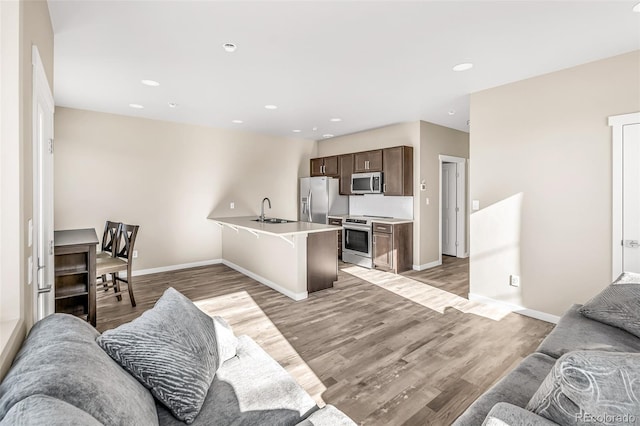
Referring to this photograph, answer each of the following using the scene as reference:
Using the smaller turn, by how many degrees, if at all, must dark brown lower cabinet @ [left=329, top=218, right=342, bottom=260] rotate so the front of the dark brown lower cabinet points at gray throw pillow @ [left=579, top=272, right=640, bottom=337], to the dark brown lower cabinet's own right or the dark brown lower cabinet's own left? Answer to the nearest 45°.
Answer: approximately 45° to the dark brown lower cabinet's own left

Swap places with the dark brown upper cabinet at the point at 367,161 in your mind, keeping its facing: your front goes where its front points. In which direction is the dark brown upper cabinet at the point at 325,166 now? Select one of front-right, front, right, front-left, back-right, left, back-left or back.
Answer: right

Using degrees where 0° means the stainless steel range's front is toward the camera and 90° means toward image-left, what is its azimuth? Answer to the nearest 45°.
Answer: approximately 45°

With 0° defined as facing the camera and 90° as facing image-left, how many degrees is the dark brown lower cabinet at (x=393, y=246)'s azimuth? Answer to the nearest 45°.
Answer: approximately 45°

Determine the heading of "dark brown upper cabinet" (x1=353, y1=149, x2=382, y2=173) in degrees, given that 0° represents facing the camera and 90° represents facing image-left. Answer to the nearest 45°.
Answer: approximately 45°

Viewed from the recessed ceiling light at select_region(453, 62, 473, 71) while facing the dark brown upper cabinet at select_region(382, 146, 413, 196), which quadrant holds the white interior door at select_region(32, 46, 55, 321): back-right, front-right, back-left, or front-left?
back-left

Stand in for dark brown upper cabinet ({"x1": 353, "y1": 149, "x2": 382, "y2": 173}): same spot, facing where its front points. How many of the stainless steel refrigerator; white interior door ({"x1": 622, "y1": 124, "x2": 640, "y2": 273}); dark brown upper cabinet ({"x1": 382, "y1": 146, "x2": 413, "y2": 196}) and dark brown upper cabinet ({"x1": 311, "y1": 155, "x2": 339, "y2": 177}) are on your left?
2

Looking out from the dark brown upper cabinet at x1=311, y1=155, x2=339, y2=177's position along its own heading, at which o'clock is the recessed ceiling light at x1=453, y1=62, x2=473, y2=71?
The recessed ceiling light is roughly at 10 o'clock from the dark brown upper cabinet.
